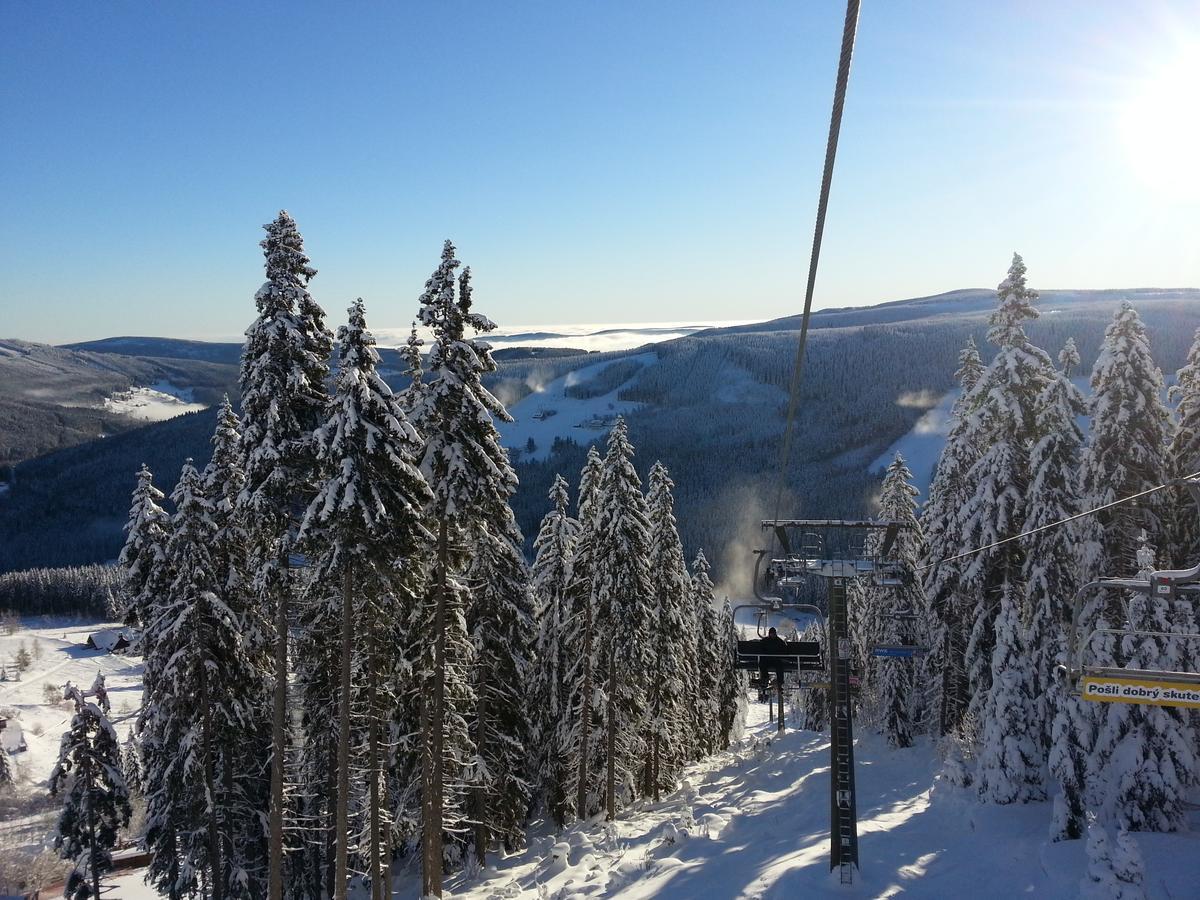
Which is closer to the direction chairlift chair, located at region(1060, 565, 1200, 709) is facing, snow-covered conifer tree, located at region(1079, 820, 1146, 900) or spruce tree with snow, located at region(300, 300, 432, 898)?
the snow-covered conifer tree

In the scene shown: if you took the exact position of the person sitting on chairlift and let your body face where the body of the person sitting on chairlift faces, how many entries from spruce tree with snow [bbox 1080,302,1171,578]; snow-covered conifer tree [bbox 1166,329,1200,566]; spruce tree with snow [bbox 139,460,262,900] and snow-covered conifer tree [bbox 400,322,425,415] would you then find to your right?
2
